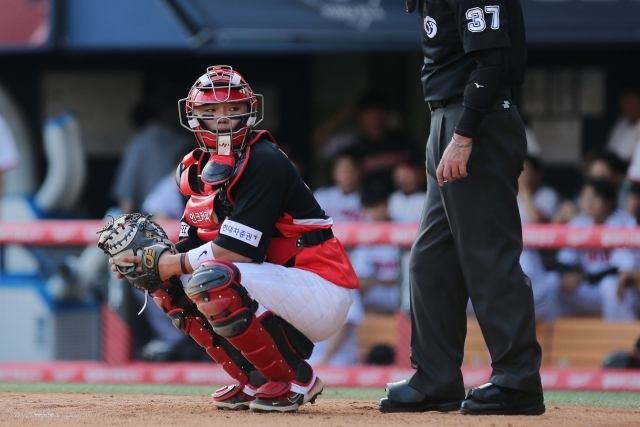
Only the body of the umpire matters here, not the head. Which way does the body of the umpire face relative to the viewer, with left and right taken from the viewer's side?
facing to the left of the viewer

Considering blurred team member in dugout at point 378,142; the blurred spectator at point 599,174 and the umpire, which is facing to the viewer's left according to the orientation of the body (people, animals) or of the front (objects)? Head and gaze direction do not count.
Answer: the umpire

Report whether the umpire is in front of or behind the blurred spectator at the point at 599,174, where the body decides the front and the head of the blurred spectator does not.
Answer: in front

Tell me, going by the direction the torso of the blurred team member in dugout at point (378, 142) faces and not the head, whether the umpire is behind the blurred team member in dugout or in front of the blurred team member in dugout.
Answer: in front

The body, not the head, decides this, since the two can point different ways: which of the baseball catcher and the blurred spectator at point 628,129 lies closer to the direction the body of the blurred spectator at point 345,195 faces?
the baseball catcher

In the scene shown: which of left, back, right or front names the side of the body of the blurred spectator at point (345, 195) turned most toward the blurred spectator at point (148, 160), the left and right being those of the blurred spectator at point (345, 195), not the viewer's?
right

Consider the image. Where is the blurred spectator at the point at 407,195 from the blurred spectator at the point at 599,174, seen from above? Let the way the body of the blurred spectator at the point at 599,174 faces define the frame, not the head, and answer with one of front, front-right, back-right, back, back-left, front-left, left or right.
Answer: right

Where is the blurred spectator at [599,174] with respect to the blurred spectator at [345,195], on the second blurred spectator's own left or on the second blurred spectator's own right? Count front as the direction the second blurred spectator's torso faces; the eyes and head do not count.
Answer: on the second blurred spectator's own left
